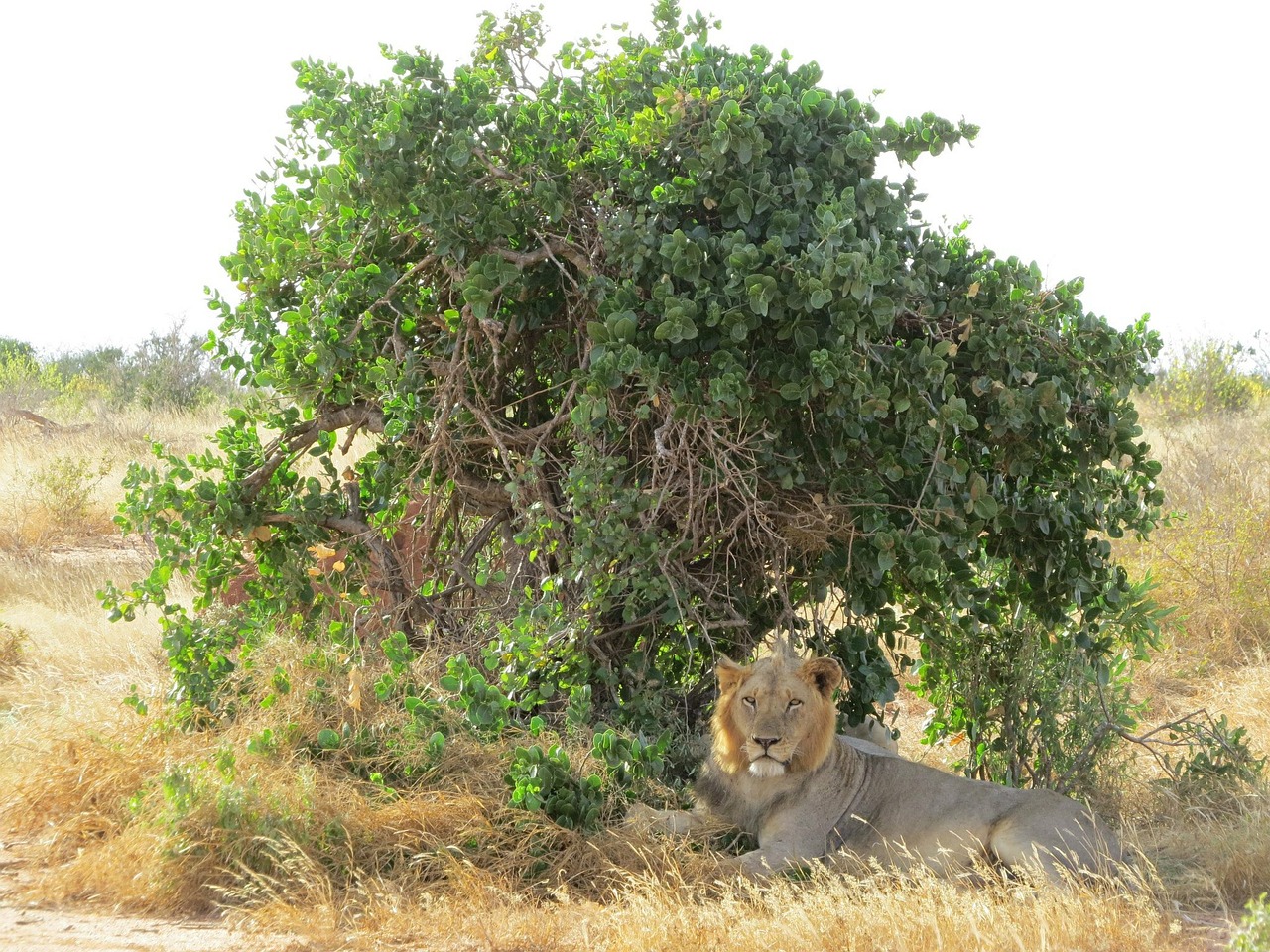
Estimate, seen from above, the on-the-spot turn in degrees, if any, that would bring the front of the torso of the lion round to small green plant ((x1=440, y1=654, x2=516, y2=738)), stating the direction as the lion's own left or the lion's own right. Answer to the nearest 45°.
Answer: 0° — it already faces it

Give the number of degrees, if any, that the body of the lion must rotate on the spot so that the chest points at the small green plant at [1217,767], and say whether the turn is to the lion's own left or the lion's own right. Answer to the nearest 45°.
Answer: approximately 135° to the lion's own right

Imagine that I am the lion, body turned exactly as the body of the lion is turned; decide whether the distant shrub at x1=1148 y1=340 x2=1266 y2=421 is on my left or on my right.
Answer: on my right

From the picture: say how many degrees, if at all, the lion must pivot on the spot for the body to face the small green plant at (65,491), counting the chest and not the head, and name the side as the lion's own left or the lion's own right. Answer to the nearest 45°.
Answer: approximately 45° to the lion's own right

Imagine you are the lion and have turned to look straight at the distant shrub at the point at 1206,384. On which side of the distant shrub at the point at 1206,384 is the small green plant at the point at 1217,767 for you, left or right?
right

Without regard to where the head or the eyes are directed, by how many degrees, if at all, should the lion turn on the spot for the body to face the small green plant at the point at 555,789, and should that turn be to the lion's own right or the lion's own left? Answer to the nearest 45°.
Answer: approximately 45° to the lion's own left

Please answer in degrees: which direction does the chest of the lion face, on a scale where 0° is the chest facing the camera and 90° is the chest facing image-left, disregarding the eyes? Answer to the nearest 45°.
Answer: approximately 90°

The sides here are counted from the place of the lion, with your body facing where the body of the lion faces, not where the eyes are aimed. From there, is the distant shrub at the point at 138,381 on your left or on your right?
on your right

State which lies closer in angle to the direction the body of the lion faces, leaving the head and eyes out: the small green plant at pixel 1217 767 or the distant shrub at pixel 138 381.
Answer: the distant shrub

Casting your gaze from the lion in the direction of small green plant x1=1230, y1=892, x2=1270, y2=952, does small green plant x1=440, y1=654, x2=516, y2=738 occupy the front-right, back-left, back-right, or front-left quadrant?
back-right

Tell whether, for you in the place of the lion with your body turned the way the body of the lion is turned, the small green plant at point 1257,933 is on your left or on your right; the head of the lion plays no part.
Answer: on your left
